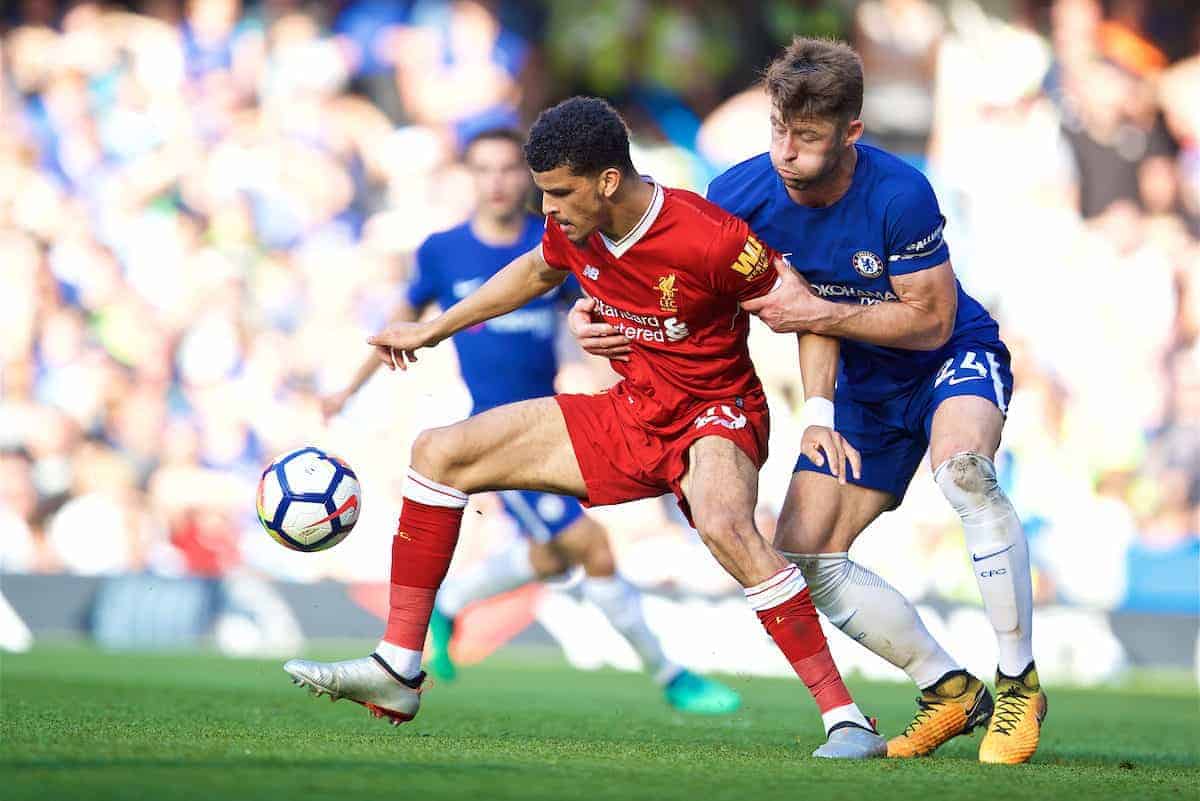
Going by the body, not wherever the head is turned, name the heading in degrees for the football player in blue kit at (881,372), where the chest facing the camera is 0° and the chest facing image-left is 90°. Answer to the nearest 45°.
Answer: approximately 45°

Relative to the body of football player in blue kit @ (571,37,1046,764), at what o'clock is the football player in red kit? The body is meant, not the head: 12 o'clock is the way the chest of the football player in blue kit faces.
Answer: The football player in red kit is roughly at 1 o'clock from the football player in blue kit.

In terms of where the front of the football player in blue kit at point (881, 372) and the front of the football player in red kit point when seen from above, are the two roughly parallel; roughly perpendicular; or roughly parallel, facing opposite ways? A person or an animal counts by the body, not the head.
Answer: roughly parallel

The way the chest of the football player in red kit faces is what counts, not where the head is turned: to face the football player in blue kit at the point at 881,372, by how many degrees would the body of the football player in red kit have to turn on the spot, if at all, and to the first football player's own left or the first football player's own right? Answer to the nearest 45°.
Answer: approximately 135° to the first football player's own left

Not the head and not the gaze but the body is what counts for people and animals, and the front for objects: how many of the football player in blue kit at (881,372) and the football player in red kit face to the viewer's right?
0

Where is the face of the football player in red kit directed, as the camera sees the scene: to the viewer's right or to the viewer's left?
to the viewer's left

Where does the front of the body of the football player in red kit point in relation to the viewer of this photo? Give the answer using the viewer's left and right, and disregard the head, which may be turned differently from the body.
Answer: facing the viewer and to the left of the viewer

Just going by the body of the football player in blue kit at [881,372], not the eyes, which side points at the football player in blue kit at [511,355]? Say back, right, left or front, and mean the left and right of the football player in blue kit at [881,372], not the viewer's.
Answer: right
